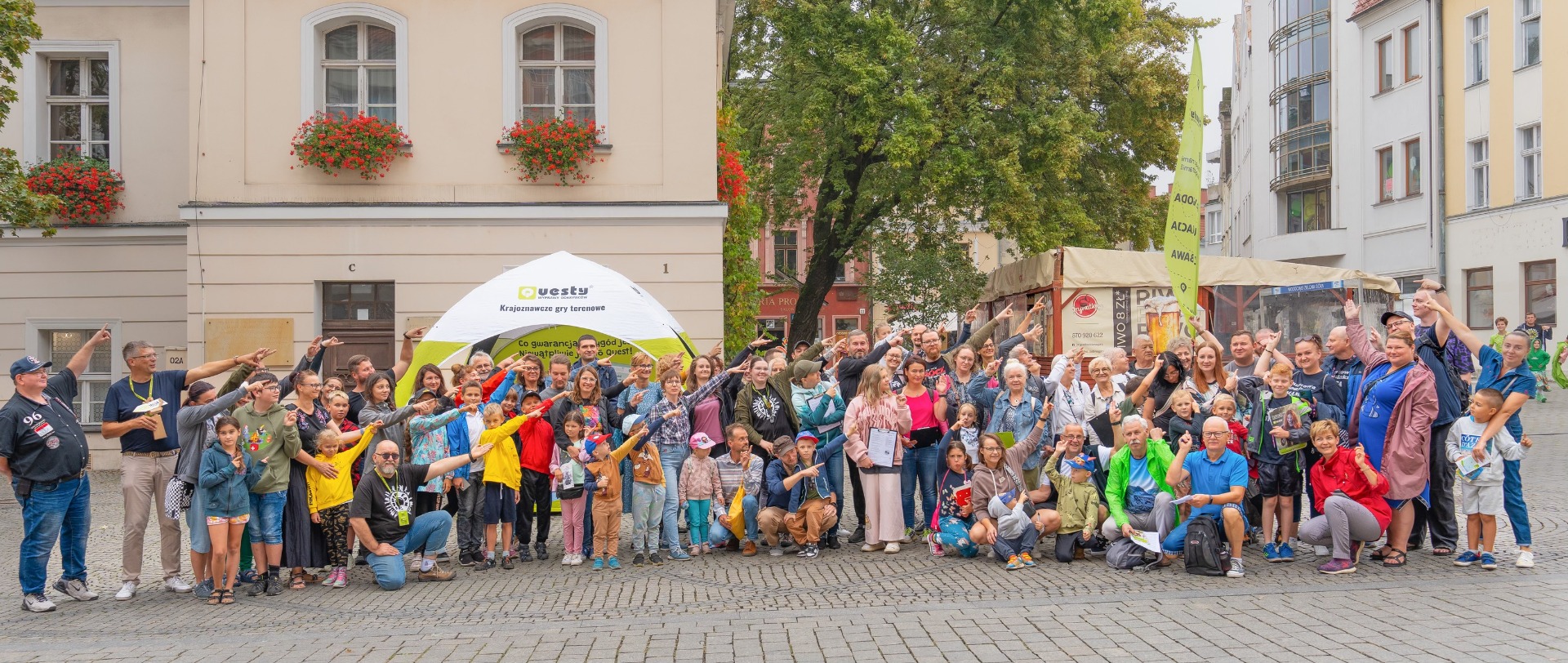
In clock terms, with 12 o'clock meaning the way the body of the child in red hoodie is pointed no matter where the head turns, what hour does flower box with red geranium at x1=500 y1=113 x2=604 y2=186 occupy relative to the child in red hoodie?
The flower box with red geranium is roughly at 6 o'clock from the child in red hoodie.

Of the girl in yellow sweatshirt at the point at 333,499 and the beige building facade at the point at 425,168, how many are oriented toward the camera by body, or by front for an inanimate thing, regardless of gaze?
2

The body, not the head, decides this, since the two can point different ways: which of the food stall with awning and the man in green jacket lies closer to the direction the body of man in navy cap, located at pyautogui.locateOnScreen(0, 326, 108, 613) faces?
the man in green jacket

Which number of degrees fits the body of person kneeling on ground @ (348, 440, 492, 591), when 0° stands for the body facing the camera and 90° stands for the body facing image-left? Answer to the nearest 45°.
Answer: approximately 315°

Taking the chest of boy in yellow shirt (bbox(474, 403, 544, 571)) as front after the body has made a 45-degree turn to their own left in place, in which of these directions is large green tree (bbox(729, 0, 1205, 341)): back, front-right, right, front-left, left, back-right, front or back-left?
left

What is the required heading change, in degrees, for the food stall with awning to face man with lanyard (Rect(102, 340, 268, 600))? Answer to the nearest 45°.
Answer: approximately 45° to its right

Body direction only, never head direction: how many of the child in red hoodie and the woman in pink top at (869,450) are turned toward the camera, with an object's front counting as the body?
2

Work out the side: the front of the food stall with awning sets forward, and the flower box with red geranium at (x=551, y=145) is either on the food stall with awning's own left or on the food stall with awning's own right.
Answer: on the food stall with awning's own right

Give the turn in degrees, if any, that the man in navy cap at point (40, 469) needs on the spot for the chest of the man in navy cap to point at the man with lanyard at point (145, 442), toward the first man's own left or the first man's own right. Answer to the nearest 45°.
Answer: approximately 45° to the first man's own left
